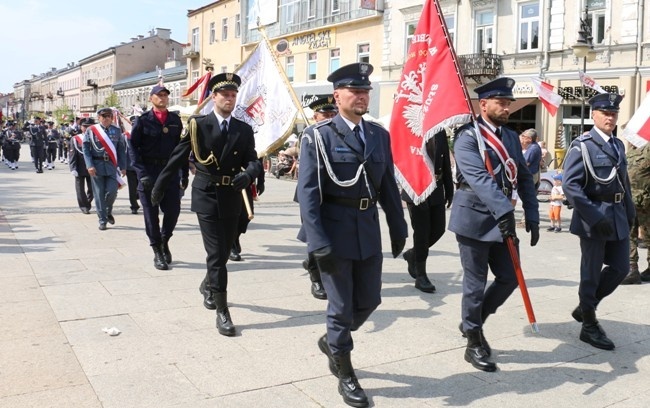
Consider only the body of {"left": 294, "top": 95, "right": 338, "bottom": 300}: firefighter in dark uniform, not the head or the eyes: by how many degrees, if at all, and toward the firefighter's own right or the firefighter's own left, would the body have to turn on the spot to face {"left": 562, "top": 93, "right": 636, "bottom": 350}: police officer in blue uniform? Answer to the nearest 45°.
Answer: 0° — they already face them

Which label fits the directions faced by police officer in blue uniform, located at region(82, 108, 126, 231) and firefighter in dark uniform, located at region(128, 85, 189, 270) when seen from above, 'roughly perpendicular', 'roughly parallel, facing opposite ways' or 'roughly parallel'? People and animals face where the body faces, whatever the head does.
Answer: roughly parallel

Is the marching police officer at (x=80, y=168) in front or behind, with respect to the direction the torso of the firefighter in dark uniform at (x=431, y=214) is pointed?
behind

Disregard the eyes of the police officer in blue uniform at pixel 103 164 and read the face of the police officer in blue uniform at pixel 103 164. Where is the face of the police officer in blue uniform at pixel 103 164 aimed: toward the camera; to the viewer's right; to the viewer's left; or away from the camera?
toward the camera

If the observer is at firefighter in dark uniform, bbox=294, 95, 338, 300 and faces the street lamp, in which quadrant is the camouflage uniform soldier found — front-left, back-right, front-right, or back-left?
front-right

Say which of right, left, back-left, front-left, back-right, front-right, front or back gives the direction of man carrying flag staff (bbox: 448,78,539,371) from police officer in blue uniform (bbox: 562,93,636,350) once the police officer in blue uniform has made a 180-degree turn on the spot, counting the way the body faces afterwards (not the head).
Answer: left

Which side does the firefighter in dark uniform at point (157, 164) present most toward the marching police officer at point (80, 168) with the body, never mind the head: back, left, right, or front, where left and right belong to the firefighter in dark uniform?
back

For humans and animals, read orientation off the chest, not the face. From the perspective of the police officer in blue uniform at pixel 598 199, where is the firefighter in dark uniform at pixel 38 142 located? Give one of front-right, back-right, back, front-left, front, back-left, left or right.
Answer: back

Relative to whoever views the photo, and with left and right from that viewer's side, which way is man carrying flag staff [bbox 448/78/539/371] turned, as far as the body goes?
facing the viewer and to the right of the viewer

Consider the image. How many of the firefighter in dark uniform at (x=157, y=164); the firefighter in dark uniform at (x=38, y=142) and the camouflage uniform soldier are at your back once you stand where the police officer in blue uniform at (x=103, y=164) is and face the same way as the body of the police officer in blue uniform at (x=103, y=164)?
1

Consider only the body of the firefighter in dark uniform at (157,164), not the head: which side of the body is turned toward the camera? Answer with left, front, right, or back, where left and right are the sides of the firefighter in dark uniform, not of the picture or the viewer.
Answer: front

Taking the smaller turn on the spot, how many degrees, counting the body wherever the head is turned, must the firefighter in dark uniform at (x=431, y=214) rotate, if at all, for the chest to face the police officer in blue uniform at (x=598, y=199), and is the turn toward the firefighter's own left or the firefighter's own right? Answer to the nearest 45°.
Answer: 0° — they already face them

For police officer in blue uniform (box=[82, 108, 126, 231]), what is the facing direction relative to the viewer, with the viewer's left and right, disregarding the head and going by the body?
facing the viewer

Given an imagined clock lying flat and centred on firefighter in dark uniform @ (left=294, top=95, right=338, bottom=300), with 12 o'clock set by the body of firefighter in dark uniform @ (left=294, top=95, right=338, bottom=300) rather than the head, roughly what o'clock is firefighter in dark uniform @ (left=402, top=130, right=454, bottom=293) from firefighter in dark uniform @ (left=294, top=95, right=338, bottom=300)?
firefighter in dark uniform @ (left=402, top=130, right=454, bottom=293) is roughly at 10 o'clock from firefighter in dark uniform @ (left=294, top=95, right=338, bottom=300).

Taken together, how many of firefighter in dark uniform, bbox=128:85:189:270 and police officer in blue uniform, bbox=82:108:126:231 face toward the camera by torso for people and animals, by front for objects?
2

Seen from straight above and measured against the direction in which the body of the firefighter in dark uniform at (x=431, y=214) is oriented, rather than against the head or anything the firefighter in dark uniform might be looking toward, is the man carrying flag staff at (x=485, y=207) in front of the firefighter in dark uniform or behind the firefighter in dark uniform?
in front
